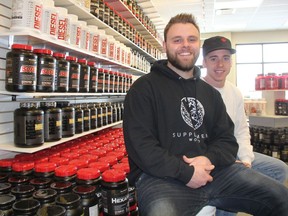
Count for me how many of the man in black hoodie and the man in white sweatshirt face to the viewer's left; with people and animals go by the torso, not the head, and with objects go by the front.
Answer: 0

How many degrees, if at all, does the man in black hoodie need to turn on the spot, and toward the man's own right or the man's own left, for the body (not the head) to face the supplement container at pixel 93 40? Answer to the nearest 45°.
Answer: approximately 180°

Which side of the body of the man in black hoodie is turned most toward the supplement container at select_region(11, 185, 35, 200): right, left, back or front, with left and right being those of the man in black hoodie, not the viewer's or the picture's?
right

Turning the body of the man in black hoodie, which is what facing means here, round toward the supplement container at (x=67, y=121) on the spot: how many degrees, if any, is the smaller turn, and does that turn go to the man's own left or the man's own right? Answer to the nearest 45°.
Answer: approximately 135° to the man's own right

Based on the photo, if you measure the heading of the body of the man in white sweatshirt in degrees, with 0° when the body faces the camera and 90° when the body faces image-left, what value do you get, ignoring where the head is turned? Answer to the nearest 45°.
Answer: approximately 315°

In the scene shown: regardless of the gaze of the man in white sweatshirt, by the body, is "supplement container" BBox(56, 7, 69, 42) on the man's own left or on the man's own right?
on the man's own right

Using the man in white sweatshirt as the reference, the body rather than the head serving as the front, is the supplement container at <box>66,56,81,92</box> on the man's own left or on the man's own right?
on the man's own right

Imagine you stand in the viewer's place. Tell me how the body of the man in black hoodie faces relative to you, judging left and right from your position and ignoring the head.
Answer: facing the viewer and to the right of the viewer

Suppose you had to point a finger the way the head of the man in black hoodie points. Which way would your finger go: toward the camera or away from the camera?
toward the camera

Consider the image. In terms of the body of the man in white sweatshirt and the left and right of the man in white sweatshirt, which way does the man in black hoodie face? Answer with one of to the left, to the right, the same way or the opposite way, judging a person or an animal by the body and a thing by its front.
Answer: the same way

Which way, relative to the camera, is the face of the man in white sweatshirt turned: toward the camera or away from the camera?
toward the camera

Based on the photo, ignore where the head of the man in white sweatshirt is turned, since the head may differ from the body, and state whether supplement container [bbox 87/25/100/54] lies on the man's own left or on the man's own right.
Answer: on the man's own right

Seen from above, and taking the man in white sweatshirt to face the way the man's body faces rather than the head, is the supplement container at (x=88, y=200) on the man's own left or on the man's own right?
on the man's own right

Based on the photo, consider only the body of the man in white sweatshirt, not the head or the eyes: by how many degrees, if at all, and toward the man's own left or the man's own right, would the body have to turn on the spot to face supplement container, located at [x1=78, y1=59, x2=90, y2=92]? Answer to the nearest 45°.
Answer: approximately 135° to the man's own right

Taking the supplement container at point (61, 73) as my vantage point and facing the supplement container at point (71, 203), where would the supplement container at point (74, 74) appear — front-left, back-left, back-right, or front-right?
back-left

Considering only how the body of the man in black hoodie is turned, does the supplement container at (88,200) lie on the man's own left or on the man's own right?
on the man's own right
